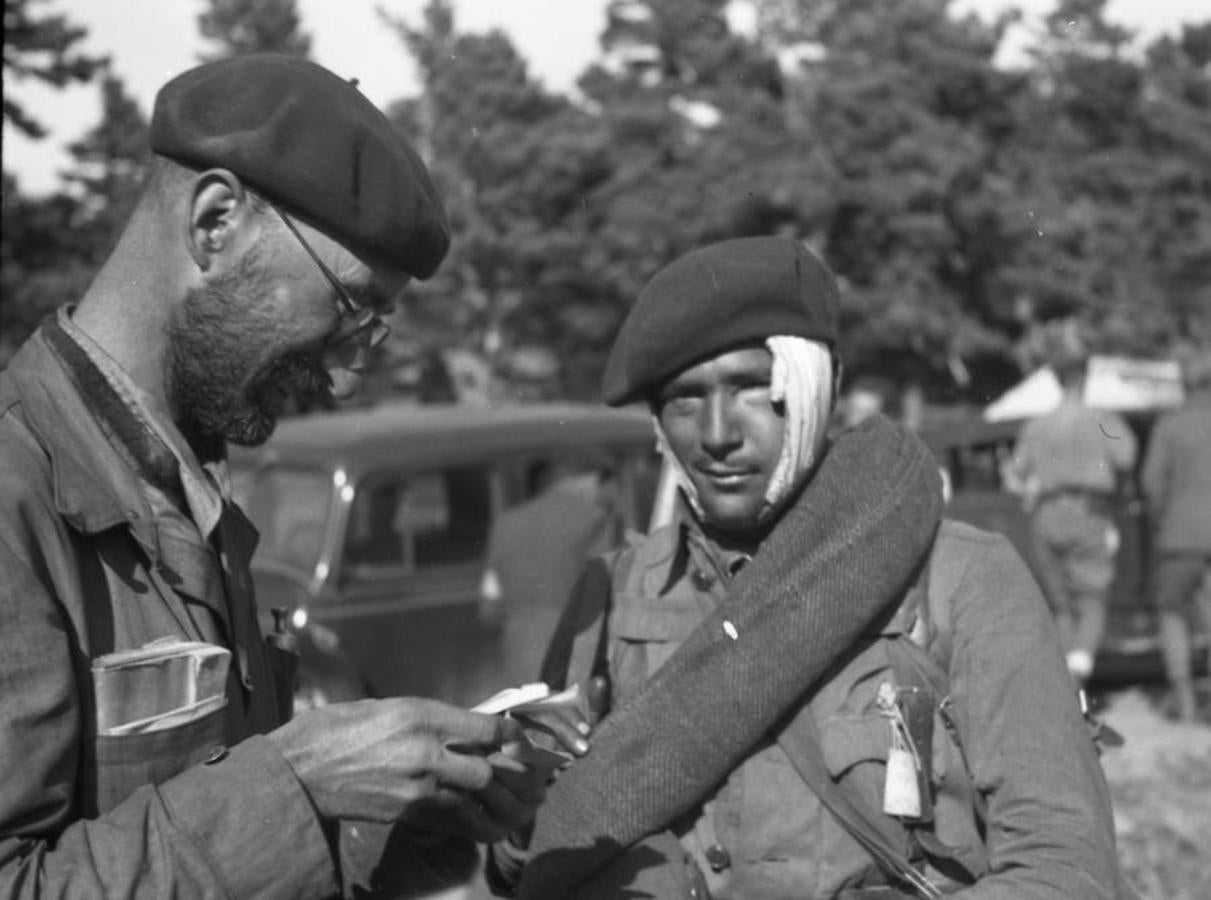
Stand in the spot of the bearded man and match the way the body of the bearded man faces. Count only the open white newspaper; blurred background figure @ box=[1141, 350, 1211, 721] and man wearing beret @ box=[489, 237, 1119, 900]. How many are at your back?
0

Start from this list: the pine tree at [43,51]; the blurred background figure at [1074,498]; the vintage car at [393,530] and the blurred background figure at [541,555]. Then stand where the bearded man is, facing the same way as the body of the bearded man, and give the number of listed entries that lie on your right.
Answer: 0

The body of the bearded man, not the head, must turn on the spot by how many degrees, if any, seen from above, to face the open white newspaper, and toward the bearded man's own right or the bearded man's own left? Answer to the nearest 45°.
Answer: approximately 45° to the bearded man's own left

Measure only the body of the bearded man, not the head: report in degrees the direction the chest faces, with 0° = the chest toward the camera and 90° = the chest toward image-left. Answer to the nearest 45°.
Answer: approximately 270°

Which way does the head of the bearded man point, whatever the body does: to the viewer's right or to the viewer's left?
to the viewer's right

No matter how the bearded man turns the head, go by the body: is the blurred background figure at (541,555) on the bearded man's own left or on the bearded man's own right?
on the bearded man's own left

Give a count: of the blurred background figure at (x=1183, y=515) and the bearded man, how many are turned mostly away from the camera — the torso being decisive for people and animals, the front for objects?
1

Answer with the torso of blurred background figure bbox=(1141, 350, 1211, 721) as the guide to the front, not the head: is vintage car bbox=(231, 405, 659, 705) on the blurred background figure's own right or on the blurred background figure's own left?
on the blurred background figure's own left

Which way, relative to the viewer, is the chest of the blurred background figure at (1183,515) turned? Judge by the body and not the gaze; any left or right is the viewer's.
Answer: facing away from the viewer

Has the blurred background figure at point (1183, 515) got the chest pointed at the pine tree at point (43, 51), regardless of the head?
no

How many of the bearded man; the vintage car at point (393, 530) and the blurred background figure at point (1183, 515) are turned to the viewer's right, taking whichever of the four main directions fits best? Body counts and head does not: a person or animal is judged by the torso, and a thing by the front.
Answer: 1

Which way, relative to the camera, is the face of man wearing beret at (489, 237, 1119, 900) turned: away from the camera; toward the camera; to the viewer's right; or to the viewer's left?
toward the camera

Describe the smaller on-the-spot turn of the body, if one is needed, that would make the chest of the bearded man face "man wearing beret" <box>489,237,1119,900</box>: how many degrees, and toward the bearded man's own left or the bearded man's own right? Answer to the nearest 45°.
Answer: approximately 45° to the bearded man's own left
